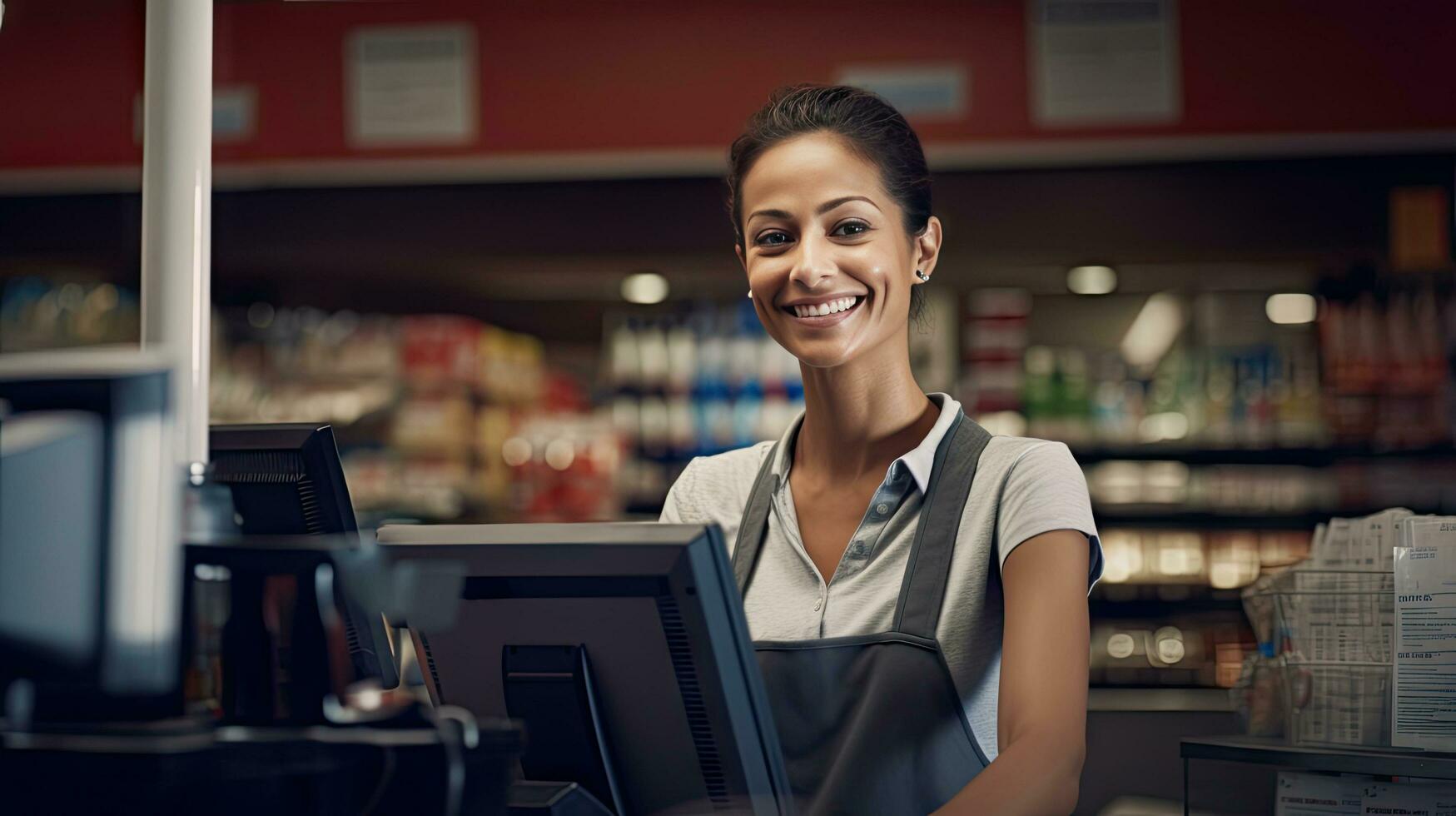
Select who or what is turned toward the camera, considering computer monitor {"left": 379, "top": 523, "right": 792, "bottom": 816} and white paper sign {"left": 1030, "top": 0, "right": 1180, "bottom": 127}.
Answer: the white paper sign

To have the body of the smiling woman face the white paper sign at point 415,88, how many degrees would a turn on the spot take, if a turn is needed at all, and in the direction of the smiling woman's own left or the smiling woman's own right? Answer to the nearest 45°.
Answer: approximately 90° to the smiling woman's own right

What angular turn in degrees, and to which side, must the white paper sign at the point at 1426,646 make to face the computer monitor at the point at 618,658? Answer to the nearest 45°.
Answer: approximately 45° to its right

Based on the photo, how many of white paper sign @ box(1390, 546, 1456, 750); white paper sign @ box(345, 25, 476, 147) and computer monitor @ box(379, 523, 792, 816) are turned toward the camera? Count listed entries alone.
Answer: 2

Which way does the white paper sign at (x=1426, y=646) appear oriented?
toward the camera

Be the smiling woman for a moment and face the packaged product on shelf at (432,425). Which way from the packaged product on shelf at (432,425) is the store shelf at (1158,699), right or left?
right

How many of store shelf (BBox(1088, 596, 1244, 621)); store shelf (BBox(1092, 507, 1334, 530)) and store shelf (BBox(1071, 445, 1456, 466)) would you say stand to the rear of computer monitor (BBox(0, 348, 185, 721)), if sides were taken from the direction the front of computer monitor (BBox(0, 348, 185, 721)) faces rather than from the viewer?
3

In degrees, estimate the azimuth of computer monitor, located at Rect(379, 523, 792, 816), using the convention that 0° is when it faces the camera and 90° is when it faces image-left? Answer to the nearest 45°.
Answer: approximately 225°

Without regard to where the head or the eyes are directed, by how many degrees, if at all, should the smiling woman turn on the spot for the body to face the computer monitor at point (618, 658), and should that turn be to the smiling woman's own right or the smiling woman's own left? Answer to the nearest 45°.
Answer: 0° — they already face it

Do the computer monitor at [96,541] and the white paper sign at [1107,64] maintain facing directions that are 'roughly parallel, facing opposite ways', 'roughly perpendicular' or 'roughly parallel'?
roughly parallel

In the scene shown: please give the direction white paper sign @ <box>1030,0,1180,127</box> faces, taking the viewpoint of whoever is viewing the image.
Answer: facing the viewer
